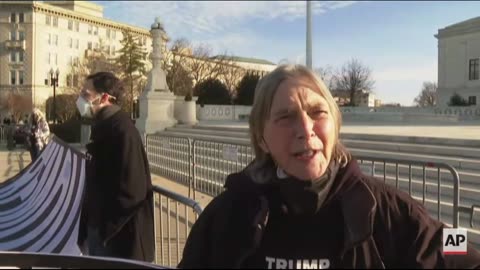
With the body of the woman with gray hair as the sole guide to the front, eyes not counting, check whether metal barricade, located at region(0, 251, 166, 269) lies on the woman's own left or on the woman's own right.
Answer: on the woman's own right

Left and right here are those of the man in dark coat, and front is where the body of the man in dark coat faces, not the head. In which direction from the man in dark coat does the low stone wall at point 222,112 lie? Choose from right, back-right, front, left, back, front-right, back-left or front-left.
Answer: right

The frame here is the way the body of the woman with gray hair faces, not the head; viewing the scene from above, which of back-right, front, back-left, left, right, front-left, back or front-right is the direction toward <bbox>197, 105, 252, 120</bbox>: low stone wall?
back

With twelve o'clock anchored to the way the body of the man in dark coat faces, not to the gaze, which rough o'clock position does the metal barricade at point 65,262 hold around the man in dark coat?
The metal barricade is roughly at 9 o'clock from the man in dark coat.

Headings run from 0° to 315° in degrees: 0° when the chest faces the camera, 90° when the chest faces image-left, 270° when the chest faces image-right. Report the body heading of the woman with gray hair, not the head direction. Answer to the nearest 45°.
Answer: approximately 0°

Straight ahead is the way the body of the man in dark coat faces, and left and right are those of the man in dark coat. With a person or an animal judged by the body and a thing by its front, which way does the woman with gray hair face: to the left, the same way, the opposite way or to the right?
to the left

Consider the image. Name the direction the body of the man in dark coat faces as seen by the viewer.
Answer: to the viewer's left

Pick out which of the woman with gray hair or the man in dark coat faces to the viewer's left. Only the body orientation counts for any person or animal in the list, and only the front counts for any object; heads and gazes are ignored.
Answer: the man in dark coat

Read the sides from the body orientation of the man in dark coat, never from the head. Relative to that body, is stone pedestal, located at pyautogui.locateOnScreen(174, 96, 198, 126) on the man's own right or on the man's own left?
on the man's own right

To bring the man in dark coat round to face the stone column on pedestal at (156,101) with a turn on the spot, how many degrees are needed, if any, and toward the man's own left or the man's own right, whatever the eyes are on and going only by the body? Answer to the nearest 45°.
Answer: approximately 90° to the man's own right

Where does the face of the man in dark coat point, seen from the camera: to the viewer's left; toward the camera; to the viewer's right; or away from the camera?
to the viewer's left

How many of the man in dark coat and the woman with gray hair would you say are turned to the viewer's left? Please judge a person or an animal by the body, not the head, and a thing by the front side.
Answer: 1
